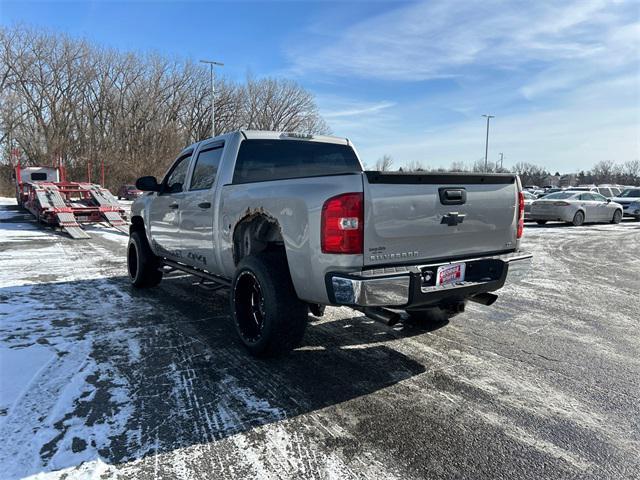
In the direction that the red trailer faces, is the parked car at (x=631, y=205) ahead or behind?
behind

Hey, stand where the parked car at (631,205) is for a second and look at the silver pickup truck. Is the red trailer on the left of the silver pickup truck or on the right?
right

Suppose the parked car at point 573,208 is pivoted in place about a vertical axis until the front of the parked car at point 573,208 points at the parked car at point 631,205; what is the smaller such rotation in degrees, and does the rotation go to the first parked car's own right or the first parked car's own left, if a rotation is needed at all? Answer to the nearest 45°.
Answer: approximately 45° to the first parked car's own left

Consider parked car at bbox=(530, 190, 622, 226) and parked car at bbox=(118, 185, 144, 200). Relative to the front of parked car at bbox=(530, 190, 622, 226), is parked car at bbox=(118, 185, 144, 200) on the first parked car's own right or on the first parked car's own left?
on the first parked car's own left

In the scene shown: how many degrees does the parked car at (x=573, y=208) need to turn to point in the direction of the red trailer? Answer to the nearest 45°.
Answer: approximately 180°

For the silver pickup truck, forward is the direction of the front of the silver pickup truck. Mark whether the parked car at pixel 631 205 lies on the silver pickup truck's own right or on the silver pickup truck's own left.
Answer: on the silver pickup truck's own right

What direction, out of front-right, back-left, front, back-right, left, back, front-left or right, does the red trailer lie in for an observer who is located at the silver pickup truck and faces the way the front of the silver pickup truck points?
front

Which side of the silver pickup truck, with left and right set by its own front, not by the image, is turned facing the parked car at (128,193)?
front

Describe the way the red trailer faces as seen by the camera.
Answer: facing away from the viewer and to the left of the viewer
